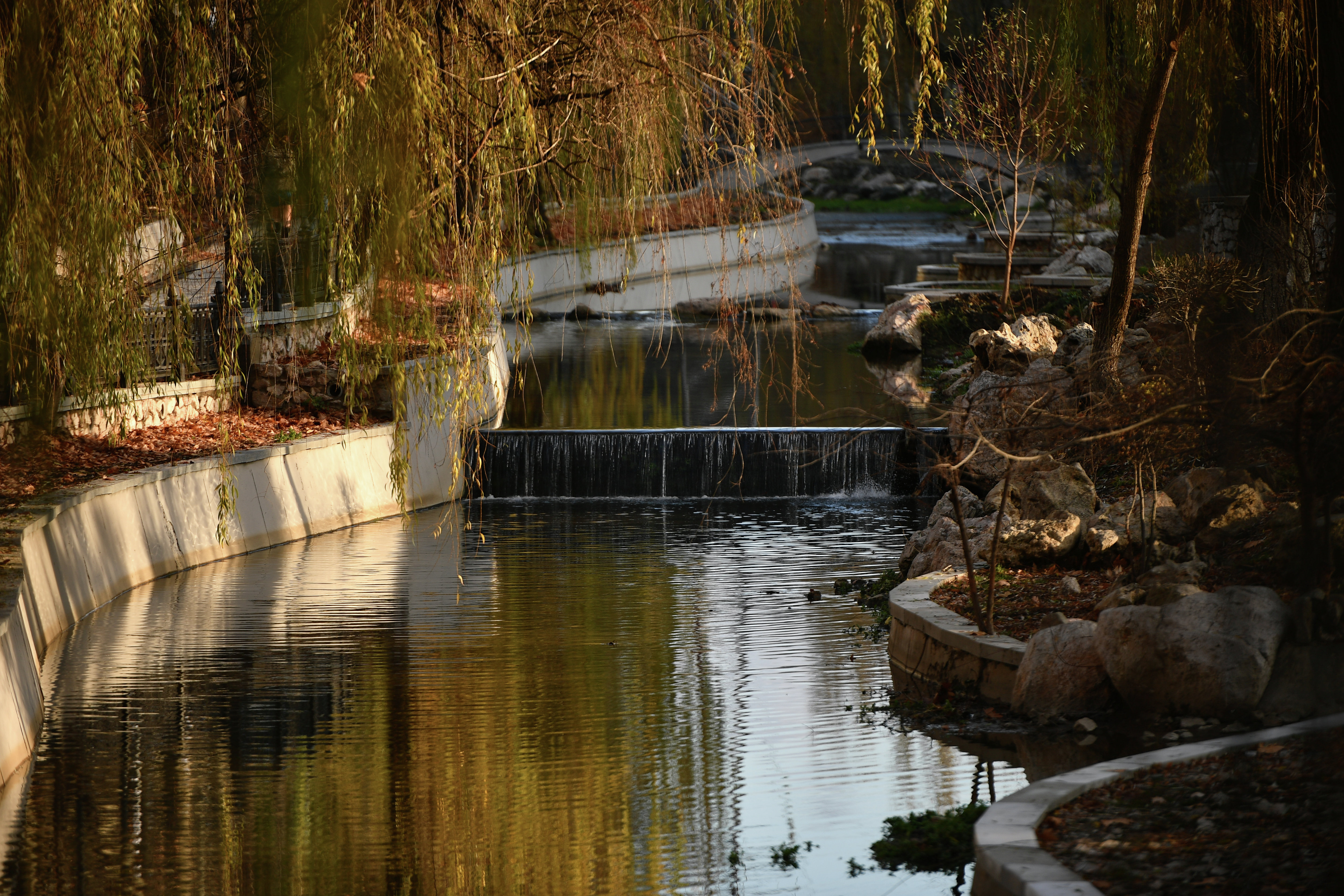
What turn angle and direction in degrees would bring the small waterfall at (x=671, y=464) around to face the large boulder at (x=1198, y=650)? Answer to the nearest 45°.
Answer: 0° — it already faces it

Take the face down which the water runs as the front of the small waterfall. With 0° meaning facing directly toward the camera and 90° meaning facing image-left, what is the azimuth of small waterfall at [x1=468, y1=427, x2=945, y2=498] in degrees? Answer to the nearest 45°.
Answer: approximately 0°

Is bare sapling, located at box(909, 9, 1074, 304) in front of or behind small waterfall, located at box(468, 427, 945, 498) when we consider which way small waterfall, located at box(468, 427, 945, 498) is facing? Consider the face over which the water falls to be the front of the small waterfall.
behind
